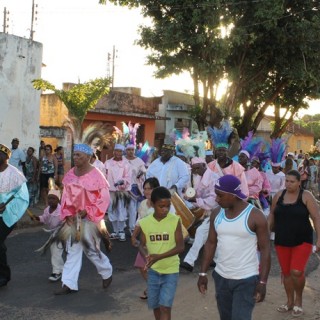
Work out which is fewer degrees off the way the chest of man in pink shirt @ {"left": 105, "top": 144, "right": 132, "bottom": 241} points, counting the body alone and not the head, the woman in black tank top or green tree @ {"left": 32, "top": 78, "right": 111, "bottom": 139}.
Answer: the woman in black tank top

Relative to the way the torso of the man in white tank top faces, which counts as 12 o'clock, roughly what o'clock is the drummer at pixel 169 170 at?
The drummer is roughly at 4 o'clock from the man in white tank top.

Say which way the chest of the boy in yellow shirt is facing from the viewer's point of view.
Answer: toward the camera

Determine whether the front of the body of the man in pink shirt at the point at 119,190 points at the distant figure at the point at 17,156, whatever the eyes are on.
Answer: no

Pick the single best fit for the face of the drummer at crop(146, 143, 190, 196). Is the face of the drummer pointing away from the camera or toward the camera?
toward the camera

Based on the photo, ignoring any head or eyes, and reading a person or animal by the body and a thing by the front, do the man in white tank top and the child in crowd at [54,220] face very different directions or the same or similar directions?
same or similar directions

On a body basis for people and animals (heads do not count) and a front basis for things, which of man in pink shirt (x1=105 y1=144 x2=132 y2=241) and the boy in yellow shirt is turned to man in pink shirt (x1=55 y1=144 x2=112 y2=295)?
man in pink shirt (x1=105 y1=144 x2=132 y2=241)

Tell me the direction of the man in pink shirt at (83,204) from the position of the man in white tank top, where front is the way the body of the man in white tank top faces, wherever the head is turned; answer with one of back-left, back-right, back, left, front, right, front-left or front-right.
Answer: right

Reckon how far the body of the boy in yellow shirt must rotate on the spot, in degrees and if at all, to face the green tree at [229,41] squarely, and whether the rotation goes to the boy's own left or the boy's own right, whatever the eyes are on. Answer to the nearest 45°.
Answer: approximately 180°

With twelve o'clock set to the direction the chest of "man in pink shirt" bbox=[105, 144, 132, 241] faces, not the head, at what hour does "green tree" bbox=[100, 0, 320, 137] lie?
The green tree is roughly at 7 o'clock from the man in pink shirt.

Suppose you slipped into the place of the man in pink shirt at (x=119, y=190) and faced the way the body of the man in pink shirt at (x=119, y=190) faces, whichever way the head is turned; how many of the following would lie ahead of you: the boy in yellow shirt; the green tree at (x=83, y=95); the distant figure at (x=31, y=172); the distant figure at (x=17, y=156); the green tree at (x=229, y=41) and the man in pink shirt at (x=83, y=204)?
2

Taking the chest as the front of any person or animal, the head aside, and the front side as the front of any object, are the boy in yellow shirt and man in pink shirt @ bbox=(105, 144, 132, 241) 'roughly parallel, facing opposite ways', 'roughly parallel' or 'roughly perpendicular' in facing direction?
roughly parallel

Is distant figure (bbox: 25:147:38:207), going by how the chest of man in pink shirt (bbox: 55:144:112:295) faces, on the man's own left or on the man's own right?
on the man's own right

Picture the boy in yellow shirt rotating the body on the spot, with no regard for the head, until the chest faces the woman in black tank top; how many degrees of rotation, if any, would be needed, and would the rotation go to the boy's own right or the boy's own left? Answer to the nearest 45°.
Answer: approximately 135° to the boy's own left

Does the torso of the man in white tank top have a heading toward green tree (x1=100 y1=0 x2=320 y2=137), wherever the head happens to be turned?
no

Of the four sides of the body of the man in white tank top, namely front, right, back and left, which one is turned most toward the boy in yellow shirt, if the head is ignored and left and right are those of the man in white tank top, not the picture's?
right

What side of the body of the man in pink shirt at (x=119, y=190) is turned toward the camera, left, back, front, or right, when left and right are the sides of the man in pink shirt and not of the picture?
front

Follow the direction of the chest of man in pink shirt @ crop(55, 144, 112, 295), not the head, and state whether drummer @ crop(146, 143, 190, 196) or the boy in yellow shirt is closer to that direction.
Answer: the boy in yellow shirt
